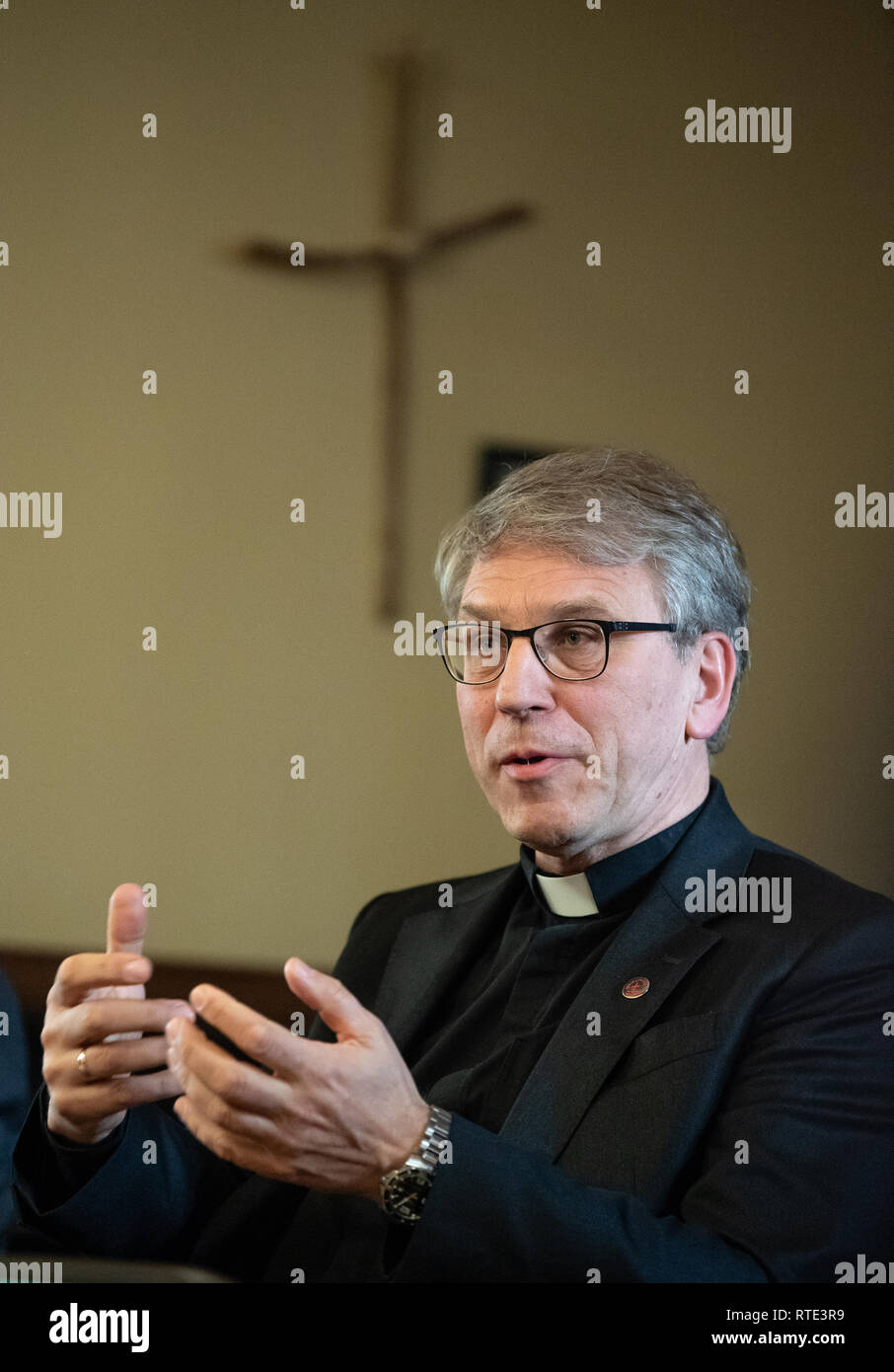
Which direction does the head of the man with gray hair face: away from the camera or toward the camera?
toward the camera

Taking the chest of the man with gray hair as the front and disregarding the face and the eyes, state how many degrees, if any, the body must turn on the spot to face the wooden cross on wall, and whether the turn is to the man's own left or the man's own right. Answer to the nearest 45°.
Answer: approximately 135° to the man's own right
